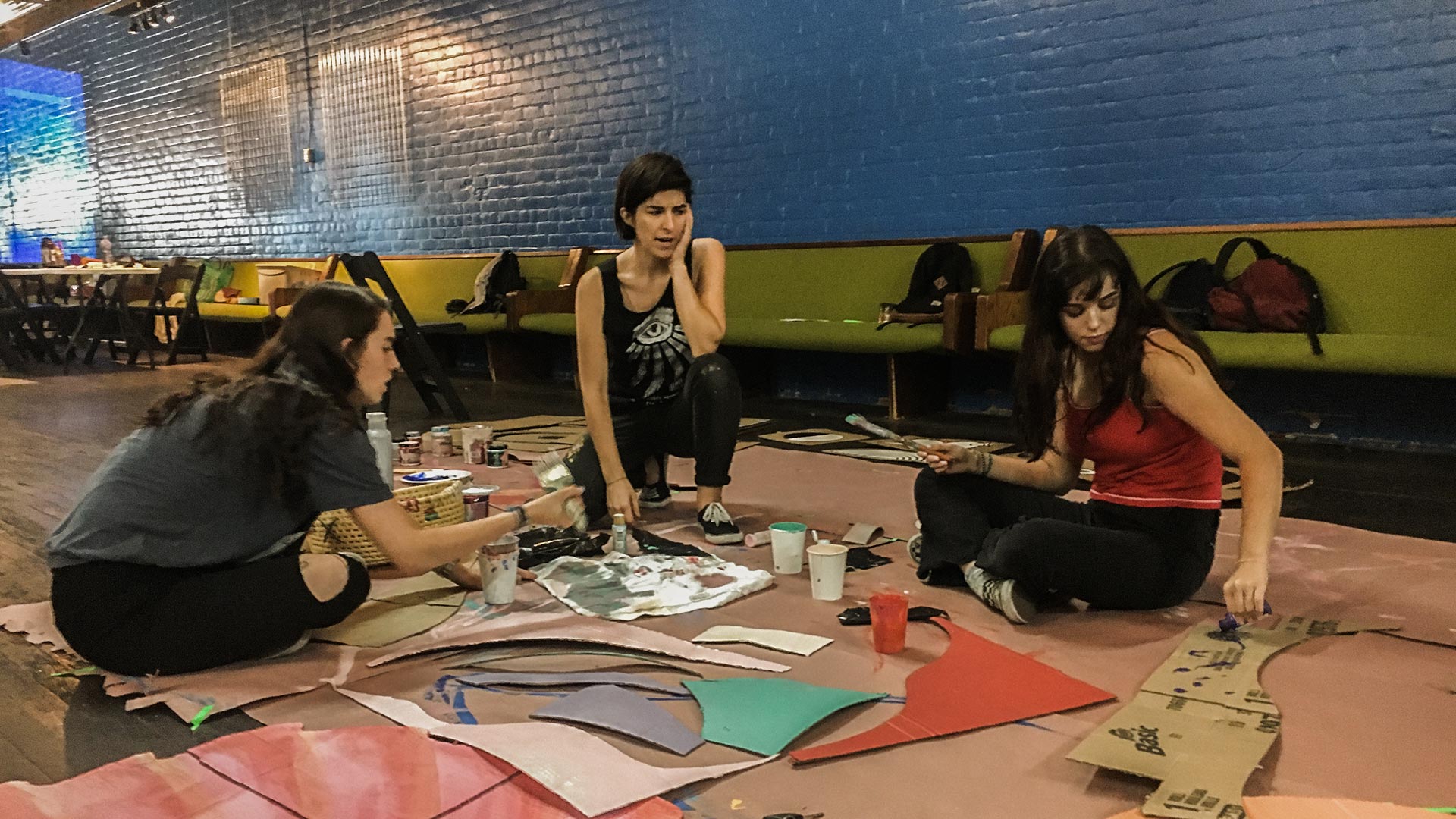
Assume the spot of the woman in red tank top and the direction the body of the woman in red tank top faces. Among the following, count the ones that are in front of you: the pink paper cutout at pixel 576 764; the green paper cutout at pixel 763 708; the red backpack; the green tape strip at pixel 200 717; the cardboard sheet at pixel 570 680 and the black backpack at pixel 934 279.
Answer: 4

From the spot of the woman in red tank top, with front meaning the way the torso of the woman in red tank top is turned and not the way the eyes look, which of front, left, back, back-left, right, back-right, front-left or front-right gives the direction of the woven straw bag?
front-right

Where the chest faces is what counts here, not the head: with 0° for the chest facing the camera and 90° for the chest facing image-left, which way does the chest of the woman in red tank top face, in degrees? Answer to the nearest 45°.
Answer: approximately 45°

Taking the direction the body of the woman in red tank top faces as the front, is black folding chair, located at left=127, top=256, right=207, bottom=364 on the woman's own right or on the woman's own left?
on the woman's own right

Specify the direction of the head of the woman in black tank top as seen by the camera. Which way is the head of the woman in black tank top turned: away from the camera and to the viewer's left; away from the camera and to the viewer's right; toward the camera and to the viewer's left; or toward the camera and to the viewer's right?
toward the camera and to the viewer's right

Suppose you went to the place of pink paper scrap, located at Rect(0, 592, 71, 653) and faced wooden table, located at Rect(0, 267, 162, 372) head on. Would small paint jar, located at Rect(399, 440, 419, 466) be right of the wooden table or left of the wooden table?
right

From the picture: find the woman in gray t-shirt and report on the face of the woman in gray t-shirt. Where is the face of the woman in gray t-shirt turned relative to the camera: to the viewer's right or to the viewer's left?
to the viewer's right

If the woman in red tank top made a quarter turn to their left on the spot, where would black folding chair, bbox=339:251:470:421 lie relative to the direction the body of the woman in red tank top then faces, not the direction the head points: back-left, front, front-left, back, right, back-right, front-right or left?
back

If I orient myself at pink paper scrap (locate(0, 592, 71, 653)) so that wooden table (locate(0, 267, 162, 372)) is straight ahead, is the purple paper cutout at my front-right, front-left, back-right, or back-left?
back-right

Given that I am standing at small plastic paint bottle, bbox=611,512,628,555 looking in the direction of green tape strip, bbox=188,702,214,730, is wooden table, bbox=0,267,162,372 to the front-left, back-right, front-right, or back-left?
back-right

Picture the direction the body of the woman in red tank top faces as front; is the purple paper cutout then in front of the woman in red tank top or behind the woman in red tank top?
in front

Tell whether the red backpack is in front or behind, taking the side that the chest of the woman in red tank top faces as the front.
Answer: behind

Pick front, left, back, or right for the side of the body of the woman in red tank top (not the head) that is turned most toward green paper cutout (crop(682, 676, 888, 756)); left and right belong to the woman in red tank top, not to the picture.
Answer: front

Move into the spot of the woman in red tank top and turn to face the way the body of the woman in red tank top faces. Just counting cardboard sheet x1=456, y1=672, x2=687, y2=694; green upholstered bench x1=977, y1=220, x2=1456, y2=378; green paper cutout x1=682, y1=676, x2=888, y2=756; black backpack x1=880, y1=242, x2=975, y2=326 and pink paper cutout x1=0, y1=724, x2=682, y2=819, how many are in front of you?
3

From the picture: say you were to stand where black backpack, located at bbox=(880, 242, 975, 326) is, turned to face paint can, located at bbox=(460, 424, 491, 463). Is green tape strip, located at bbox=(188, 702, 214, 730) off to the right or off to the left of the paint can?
left

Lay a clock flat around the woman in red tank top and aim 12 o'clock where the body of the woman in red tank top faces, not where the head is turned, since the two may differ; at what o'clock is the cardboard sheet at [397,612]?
The cardboard sheet is roughly at 1 o'clock from the woman in red tank top.

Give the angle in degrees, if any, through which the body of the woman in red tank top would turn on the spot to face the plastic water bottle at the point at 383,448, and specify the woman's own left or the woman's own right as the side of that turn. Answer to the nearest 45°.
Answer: approximately 45° to the woman's own right

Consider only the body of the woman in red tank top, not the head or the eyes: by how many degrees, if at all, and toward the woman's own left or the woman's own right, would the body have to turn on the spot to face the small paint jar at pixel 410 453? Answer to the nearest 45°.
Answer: approximately 90° to the woman's own right
